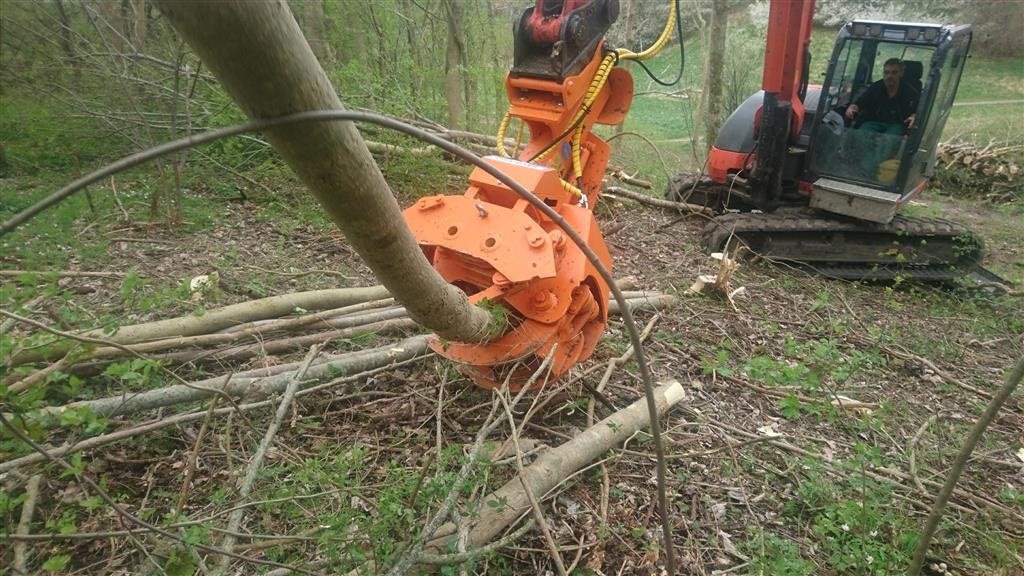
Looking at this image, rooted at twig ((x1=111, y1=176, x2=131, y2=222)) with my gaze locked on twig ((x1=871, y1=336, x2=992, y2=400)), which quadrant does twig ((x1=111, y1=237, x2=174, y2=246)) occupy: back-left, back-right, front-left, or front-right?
front-right

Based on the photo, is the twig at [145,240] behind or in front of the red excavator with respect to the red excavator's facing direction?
in front

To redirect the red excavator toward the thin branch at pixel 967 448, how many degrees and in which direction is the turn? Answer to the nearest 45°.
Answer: approximately 45° to its left

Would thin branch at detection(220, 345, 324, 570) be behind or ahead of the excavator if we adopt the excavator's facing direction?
ahead

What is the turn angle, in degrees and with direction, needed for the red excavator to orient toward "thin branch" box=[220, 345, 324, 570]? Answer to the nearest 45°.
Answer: approximately 45° to its left

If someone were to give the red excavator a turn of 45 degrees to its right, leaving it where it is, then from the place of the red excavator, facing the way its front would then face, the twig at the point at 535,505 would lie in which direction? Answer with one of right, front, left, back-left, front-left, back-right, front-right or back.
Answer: left

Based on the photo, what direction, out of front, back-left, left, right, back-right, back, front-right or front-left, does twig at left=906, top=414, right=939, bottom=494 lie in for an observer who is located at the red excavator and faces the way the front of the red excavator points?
front-left

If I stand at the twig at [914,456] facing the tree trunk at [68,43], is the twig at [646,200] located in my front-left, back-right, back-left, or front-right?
front-right

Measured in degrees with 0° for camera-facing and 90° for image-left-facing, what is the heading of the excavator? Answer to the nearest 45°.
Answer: approximately 45°

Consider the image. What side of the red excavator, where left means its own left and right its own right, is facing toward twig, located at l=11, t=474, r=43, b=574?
front

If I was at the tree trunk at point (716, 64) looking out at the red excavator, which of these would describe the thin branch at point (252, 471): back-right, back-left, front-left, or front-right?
front-right
